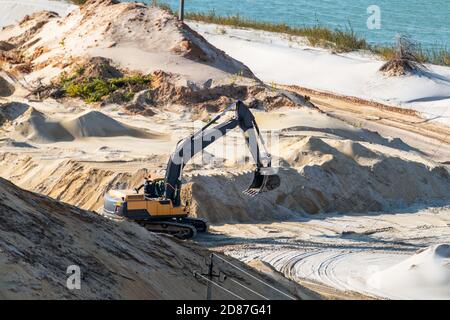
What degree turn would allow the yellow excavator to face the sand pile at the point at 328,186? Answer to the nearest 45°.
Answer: approximately 45° to its left

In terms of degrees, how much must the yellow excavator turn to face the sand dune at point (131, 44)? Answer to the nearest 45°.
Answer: approximately 90° to its left

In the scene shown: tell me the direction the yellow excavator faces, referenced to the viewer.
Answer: facing to the right of the viewer

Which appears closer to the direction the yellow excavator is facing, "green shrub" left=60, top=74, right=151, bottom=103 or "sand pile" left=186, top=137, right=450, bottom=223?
the sand pile

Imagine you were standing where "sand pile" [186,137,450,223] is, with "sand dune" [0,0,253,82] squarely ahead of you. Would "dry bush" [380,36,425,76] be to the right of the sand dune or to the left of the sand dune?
right

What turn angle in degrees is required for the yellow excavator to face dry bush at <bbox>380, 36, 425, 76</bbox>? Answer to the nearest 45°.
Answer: approximately 45° to its left

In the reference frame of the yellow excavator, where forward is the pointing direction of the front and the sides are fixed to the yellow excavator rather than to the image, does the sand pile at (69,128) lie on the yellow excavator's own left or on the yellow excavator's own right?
on the yellow excavator's own left

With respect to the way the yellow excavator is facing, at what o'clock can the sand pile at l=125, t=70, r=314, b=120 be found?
The sand pile is roughly at 9 o'clock from the yellow excavator.

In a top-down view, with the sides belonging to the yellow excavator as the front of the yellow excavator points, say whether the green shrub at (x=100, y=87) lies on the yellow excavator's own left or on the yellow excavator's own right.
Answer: on the yellow excavator's own left
